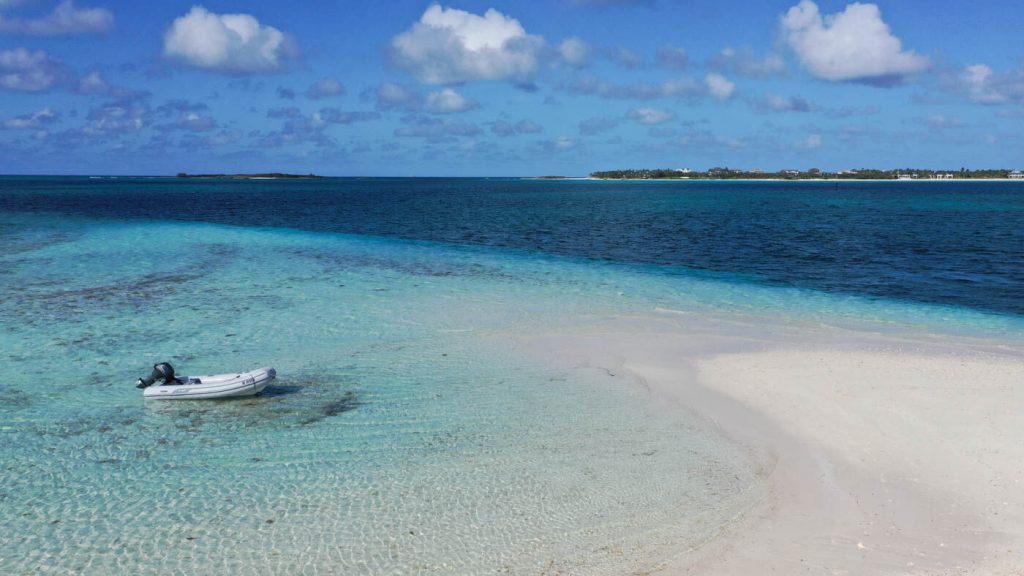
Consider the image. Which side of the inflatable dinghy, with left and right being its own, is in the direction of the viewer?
right
